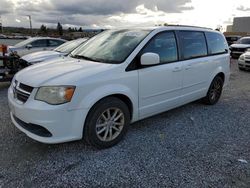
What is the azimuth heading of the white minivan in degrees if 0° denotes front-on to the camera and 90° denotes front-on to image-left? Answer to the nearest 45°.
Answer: approximately 45°

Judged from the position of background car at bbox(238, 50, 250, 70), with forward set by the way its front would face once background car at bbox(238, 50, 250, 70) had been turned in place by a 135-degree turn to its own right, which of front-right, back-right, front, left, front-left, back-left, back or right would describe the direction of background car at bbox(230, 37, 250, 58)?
front

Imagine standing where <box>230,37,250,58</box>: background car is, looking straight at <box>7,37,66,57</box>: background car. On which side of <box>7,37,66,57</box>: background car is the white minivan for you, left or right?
left

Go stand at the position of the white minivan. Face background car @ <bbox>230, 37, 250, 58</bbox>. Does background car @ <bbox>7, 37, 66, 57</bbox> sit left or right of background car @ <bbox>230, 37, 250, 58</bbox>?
left

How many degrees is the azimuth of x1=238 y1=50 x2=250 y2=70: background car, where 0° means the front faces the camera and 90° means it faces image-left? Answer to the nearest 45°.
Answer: approximately 45°

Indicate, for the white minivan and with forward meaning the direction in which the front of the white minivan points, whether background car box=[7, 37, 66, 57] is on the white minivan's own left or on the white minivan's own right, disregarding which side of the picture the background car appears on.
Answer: on the white minivan's own right

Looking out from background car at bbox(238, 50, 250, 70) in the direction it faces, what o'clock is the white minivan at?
The white minivan is roughly at 11 o'clock from the background car.
